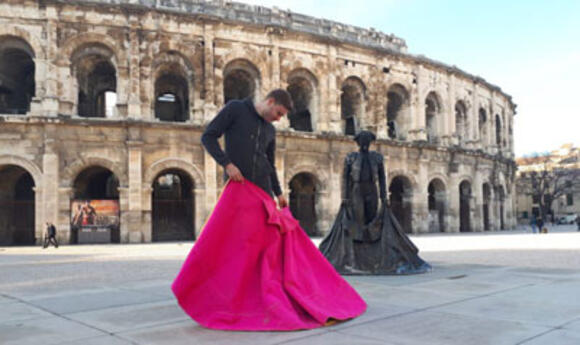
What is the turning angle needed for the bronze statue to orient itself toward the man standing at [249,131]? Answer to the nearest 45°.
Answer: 0° — it already faces them

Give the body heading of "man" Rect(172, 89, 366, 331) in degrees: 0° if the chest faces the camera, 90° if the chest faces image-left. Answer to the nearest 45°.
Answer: approximately 315°

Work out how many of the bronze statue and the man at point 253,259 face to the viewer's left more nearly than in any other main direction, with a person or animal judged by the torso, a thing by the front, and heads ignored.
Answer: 0

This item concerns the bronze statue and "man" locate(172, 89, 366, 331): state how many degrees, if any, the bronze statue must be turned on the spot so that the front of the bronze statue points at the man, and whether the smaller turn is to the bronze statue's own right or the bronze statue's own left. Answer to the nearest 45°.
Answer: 0° — it already faces them
